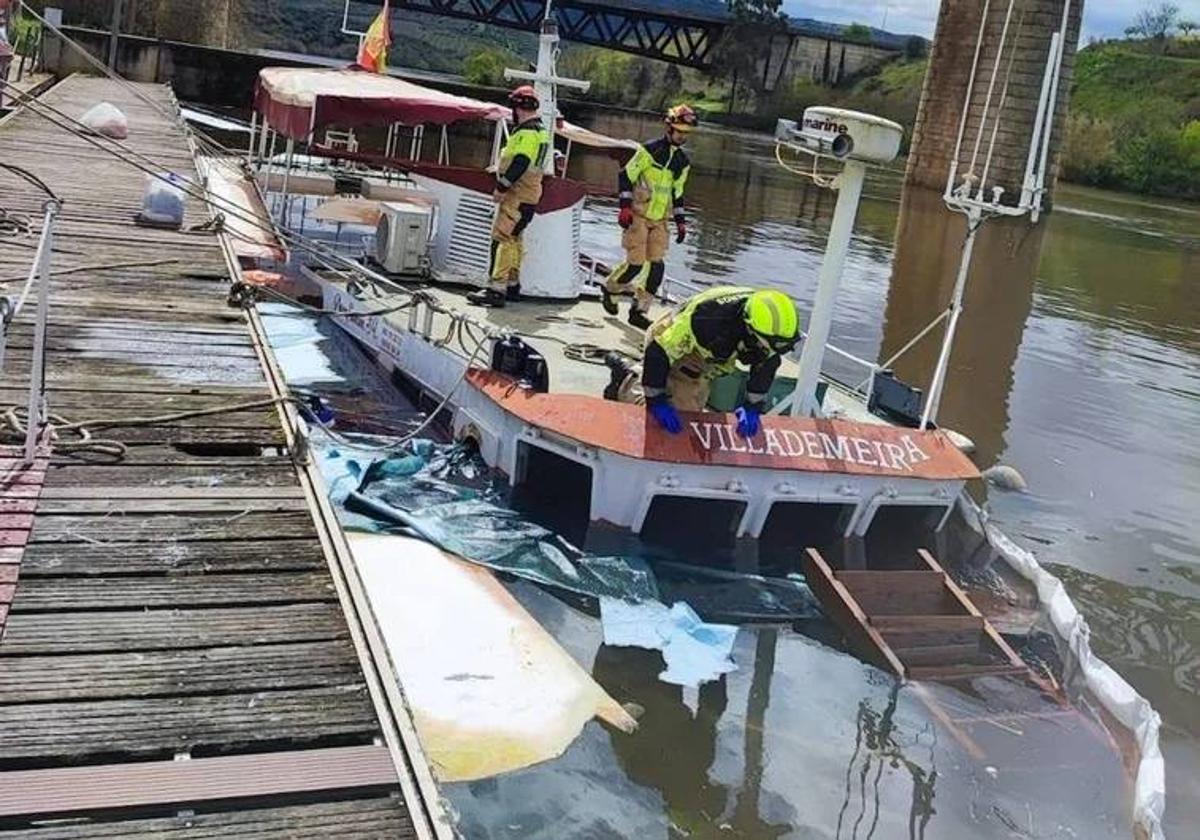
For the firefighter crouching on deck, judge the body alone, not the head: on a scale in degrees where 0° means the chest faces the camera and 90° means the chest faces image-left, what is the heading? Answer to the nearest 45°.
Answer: approximately 315°

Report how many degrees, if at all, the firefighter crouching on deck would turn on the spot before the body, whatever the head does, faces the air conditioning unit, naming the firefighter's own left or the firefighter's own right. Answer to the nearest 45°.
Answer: approximately 180°

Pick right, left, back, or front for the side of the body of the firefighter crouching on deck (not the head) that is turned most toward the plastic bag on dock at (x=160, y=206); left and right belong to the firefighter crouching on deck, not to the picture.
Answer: back

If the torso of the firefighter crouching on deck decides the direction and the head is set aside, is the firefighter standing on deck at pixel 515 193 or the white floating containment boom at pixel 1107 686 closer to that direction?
the white floating containment boom

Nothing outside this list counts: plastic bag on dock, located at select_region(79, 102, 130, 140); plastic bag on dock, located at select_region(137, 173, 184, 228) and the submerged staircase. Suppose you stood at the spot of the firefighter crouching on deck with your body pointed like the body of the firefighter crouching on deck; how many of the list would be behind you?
2

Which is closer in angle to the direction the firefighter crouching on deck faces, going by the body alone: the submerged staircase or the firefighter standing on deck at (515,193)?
the submerged staircase

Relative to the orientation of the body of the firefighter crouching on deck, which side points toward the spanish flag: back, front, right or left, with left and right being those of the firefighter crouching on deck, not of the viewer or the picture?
back

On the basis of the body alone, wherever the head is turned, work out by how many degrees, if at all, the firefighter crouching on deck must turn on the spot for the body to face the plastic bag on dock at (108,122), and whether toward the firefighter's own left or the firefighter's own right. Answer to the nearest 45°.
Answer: approximately 180°
